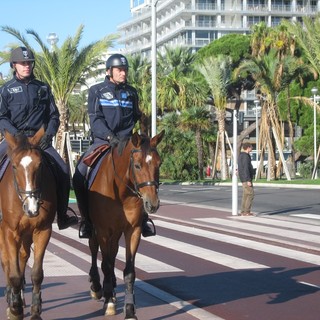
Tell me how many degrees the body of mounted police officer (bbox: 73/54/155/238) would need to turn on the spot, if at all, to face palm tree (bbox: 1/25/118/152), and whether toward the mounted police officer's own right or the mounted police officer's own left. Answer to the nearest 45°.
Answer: approximately 135° to the mounted police officer's own left

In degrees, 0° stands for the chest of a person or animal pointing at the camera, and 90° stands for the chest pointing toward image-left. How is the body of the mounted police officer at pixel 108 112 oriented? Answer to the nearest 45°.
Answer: approximately 315°

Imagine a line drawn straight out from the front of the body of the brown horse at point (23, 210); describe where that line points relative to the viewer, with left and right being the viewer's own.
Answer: facing the viewer

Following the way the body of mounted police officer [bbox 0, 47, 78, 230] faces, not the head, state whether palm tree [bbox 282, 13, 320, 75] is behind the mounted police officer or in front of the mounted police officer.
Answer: behind

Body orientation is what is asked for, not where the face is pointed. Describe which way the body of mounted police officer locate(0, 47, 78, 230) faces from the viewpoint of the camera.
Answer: toward the camera

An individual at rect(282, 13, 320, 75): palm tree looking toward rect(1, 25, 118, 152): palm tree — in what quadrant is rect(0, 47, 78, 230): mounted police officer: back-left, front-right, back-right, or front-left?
front-left

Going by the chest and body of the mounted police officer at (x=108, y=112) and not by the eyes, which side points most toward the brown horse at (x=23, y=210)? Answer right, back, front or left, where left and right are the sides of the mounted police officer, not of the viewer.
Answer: right

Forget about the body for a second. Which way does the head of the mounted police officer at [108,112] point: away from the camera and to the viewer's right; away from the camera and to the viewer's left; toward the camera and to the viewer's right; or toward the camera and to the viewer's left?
toward the camera and to the viewer's right

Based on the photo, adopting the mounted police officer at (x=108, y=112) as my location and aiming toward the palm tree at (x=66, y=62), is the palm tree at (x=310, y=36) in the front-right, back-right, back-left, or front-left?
front-right
